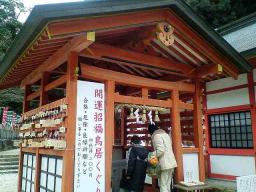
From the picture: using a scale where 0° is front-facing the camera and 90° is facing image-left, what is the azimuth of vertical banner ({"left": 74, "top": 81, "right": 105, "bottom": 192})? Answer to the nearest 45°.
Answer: approximately 0°

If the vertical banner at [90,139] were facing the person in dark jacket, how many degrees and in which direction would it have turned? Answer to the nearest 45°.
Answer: approximately 135° to its left

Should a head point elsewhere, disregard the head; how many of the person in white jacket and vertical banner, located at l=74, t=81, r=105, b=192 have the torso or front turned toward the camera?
1

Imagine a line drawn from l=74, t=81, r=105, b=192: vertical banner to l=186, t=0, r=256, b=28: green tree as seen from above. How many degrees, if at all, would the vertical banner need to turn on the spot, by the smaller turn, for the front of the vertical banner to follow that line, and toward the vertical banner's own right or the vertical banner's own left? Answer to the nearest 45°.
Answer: approximately 135° to the vertical banner's own left

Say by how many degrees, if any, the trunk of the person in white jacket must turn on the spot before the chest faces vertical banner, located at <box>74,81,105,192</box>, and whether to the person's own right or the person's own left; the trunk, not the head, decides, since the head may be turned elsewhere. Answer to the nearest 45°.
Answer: approximately 90° to the person's own left

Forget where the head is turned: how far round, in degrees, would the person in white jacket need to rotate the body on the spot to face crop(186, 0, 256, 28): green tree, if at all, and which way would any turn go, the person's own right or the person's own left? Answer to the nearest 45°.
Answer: approximately 45° to the person's own right

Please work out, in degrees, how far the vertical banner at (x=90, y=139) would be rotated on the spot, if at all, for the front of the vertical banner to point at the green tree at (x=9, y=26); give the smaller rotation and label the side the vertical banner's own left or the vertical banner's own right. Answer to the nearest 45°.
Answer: approximately 180°

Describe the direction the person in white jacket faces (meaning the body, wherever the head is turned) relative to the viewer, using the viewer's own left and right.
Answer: facing away from the viewer and to the left of the viewer
